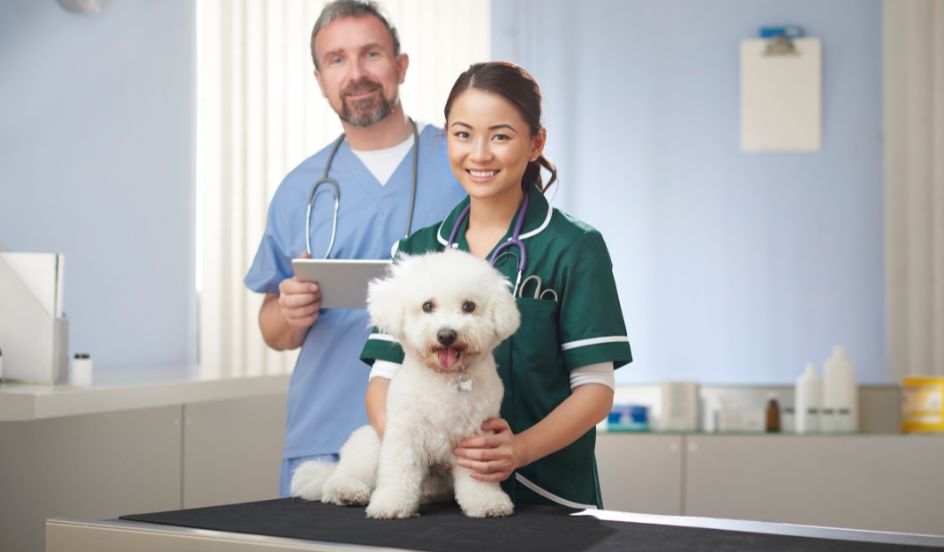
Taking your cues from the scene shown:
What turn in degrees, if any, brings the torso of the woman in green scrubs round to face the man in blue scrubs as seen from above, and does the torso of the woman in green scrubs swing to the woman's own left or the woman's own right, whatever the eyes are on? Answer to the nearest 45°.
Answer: approximately 90° to the woman's own right

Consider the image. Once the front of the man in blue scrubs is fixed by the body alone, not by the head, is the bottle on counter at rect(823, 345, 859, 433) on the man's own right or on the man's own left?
on the man's own left

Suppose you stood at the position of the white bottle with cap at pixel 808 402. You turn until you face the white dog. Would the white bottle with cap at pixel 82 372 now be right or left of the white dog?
right

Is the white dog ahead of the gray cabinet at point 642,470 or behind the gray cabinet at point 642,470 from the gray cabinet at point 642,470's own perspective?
ahead

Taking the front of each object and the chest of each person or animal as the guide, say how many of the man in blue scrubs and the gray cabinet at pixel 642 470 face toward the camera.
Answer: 2

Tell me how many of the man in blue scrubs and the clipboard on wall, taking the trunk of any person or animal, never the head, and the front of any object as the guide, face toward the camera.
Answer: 2

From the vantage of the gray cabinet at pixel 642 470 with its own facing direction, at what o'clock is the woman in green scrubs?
The woman in green scrubs is roughly at 12 o'clock from the gray cabinet.

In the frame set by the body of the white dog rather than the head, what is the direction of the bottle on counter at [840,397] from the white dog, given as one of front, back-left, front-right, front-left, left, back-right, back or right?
left

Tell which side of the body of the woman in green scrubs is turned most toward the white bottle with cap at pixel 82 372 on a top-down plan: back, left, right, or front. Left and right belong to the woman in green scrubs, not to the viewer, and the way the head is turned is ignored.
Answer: right

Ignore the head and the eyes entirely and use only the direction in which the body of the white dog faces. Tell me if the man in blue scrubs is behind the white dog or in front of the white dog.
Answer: behind

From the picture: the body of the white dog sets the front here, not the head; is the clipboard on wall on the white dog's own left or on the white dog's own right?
on the white dog's own left

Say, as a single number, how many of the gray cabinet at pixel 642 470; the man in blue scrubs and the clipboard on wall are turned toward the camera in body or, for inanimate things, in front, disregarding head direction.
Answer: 3
